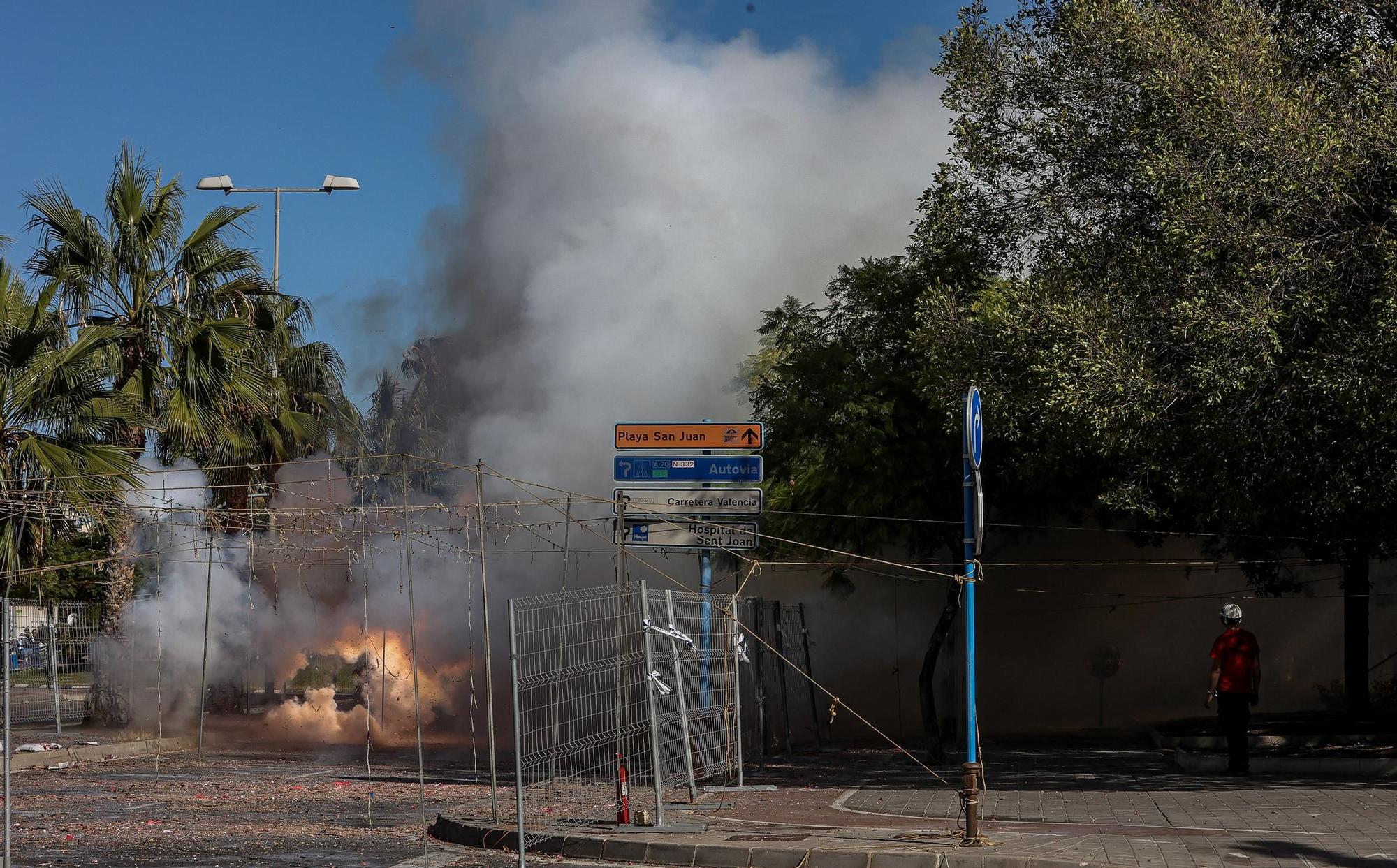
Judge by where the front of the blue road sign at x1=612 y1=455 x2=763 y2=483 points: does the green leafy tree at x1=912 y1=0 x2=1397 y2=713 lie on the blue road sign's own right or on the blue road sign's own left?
on the blue road sign's own left

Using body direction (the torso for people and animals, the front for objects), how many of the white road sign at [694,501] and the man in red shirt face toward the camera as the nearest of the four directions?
1

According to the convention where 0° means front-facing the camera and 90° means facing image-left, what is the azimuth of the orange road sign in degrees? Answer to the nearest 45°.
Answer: approximately 0°

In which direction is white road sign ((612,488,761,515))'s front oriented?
toward the camera

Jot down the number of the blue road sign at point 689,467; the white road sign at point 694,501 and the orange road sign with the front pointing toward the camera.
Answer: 3

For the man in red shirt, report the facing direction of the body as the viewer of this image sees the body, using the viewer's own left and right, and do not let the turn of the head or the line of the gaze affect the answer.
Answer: facing away from the viewer

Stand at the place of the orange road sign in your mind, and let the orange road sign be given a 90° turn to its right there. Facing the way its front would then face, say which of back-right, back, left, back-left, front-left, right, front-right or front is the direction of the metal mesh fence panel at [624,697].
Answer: left

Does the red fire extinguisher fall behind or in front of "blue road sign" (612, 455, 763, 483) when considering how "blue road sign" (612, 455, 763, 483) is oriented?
in front

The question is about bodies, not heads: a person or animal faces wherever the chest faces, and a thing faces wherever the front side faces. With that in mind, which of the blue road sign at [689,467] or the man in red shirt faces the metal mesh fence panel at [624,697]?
the blue road sign

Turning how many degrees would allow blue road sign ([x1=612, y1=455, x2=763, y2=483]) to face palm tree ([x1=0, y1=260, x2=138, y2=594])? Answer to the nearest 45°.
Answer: approximately 90° to its right

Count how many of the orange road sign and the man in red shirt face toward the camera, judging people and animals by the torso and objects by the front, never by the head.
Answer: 1

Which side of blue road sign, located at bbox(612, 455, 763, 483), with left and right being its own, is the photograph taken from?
front
